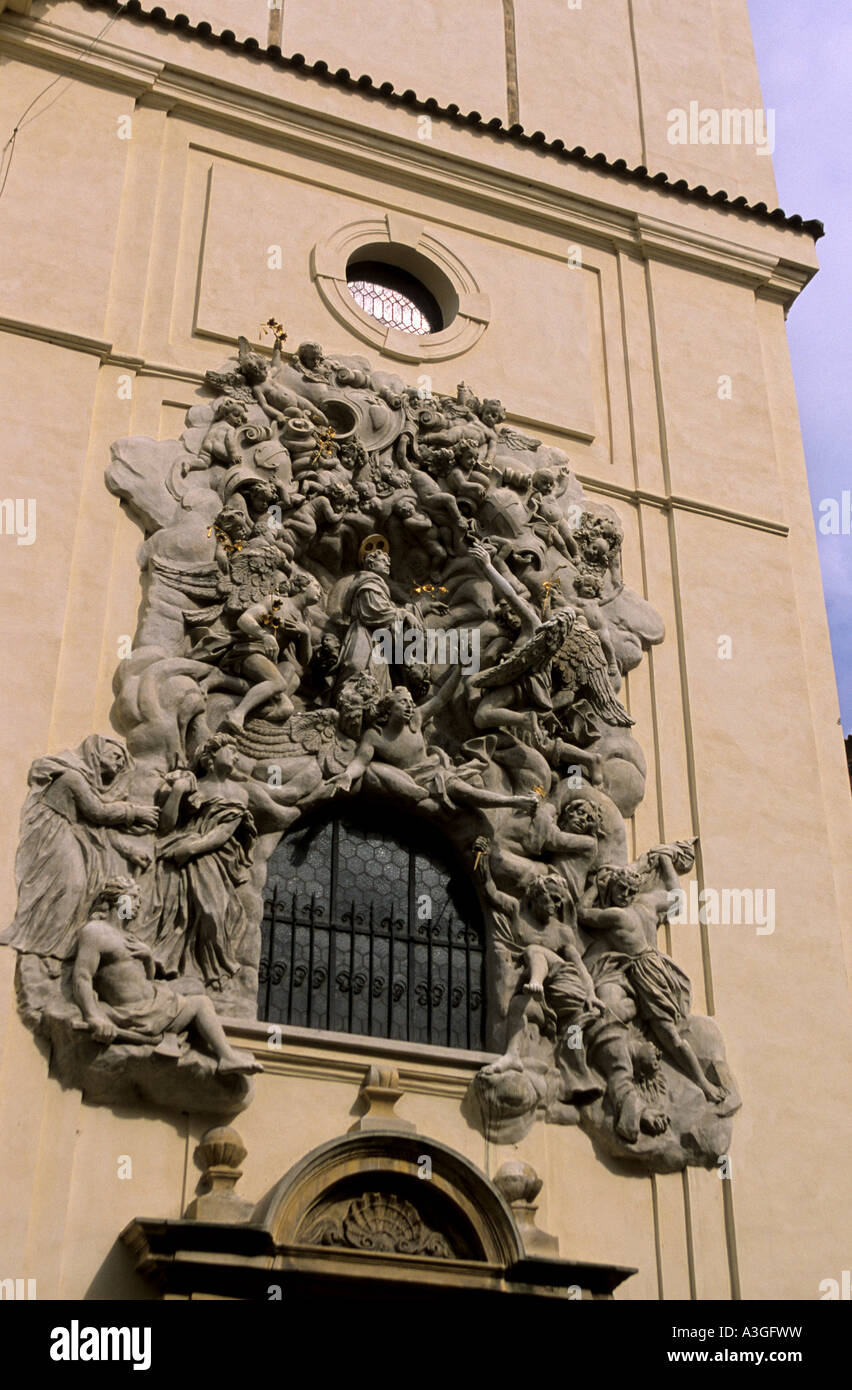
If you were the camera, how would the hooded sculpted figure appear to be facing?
facing to the right of the viewer
